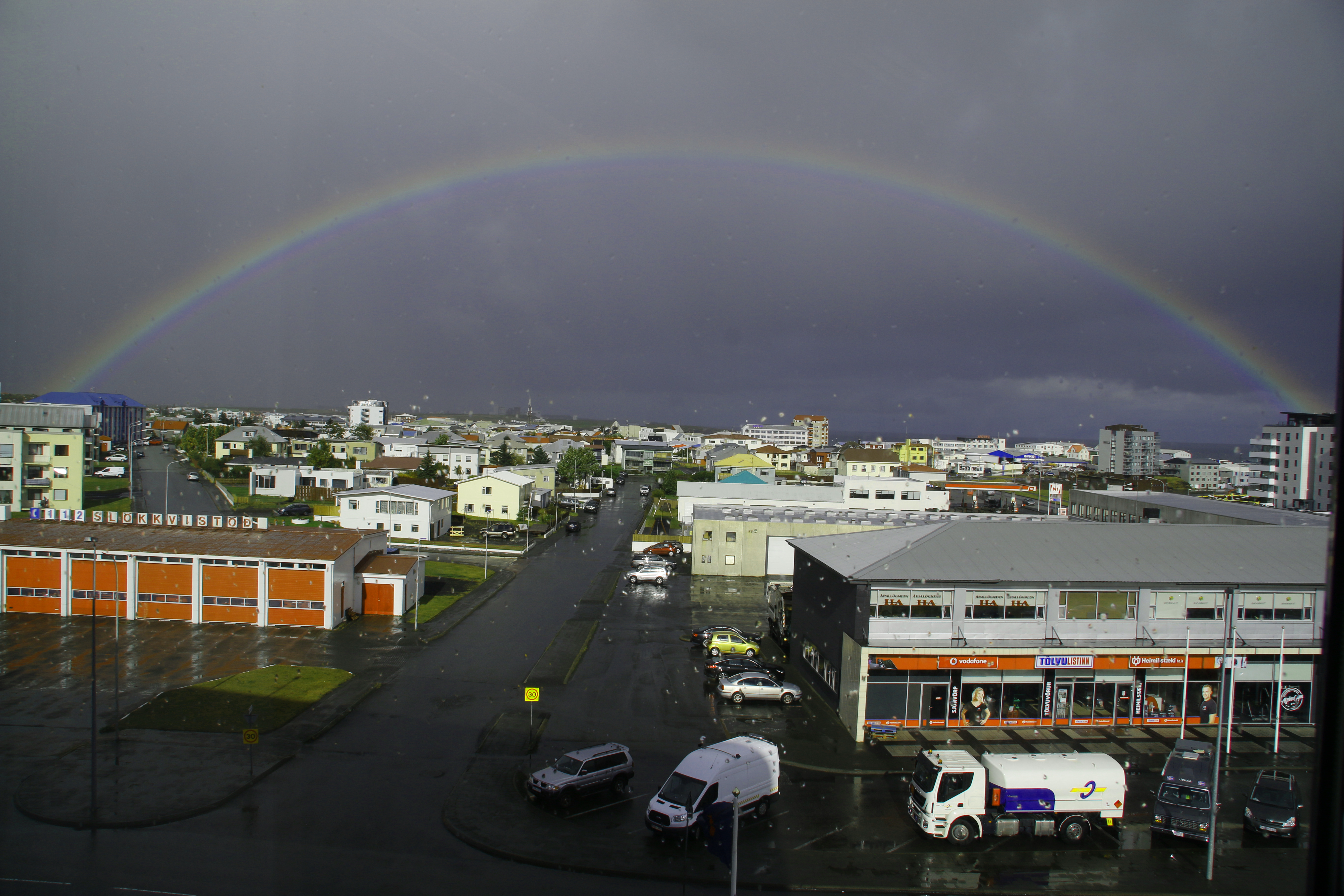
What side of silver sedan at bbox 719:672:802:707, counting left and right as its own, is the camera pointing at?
right

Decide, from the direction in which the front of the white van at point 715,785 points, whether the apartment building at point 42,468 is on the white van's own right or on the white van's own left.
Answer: on the white van's own right

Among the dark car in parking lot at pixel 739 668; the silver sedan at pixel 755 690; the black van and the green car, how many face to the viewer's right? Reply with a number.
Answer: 3

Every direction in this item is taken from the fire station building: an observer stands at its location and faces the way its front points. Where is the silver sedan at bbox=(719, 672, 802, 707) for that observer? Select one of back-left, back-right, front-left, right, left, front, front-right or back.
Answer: front-left

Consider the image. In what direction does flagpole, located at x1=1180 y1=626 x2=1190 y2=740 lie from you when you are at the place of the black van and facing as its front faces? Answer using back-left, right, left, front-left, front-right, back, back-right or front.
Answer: back

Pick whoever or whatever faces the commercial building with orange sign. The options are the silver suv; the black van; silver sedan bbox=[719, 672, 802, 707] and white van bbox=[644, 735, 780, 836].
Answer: the silver sedan

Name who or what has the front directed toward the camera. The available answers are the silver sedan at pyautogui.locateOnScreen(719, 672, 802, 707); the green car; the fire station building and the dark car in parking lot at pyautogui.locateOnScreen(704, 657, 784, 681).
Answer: the fire station building

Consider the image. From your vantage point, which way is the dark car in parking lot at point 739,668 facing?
to the viewer's right

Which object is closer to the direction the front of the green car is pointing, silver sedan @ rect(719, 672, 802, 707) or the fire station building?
the silver sedan

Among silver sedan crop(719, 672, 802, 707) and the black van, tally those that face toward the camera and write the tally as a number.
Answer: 1

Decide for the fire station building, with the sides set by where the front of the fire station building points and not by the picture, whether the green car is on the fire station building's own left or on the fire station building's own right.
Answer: on the fire station building's own left

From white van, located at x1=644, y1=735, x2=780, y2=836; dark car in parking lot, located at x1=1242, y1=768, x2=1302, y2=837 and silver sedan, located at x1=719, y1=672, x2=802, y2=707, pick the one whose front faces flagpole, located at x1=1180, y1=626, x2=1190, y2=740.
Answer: the silver sedan

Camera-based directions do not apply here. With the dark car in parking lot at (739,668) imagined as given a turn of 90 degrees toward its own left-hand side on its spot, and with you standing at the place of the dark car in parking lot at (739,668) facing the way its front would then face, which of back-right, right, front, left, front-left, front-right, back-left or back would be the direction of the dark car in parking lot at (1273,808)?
back-right
